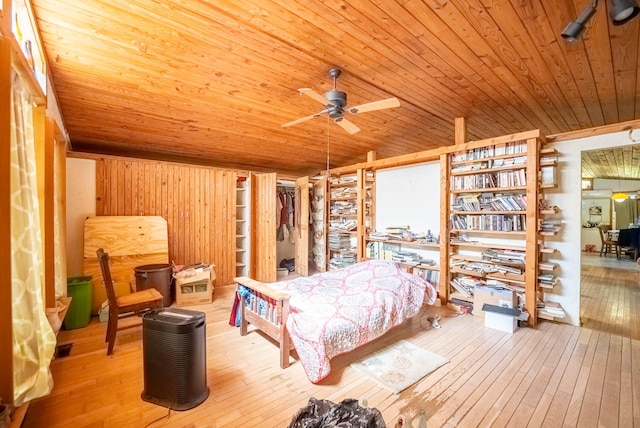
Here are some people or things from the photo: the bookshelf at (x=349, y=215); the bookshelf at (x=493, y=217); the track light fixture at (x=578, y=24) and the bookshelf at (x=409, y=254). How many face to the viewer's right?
0

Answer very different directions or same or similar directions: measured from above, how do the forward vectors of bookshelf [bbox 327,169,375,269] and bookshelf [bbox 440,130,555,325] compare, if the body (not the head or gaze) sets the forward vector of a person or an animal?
same or similar directions

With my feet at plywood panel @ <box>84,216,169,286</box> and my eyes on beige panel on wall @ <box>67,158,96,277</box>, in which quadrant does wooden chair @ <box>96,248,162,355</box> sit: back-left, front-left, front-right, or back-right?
back-left

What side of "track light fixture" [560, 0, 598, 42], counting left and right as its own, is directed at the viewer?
left

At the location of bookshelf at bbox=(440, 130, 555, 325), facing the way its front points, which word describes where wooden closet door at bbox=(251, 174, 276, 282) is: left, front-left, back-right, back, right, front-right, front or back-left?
front-right

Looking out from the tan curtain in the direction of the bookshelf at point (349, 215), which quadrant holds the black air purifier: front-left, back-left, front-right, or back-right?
front-right

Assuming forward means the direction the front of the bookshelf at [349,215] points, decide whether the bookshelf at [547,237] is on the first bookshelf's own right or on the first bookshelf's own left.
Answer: on the first bookshelf's own left

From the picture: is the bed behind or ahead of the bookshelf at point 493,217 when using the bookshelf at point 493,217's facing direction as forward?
ahead

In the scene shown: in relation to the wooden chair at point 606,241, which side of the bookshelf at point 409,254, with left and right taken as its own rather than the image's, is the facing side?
back

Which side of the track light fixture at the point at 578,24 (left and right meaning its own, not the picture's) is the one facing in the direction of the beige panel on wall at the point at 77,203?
front

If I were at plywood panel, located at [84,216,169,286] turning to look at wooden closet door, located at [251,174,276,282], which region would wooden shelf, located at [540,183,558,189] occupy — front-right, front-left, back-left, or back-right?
front-right

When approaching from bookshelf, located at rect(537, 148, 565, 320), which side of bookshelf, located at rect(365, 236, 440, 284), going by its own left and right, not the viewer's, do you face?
left

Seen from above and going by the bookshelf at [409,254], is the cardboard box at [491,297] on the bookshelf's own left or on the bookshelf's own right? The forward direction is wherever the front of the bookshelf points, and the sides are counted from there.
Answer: on the bookshelf's own left

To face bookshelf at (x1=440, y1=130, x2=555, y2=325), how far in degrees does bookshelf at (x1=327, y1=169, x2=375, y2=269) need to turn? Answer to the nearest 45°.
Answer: approximately 90° to its left

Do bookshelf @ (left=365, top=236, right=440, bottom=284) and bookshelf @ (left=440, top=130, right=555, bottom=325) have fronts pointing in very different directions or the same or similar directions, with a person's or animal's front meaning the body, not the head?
same or similar directions

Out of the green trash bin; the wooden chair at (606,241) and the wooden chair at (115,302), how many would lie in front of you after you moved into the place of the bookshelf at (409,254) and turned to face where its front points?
2

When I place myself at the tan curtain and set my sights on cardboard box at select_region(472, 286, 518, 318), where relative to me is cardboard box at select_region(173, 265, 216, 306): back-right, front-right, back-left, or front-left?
front-left
